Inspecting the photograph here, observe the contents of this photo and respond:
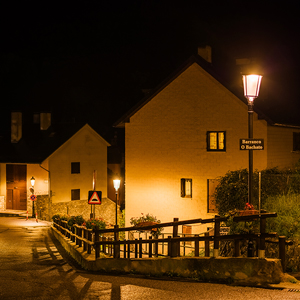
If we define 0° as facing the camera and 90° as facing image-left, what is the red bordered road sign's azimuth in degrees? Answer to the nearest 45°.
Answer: approximately 0°

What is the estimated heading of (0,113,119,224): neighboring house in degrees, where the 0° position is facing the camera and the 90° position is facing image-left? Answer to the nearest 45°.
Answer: approximately 45°

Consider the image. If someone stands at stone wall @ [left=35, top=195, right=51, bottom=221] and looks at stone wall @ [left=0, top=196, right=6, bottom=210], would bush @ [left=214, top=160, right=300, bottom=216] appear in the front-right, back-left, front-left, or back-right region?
back-left

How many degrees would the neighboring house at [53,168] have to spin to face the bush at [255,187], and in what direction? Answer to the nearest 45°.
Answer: approximately 45° to its left

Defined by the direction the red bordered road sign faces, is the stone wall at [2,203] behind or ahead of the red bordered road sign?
behind

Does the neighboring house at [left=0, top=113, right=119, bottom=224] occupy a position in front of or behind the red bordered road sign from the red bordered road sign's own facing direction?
behind

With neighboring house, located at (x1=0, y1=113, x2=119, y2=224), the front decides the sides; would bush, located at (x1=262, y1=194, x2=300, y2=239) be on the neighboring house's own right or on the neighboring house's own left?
on the neighboring house's own left

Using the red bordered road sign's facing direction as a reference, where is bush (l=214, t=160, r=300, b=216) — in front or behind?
in front

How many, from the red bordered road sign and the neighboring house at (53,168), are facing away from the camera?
0
